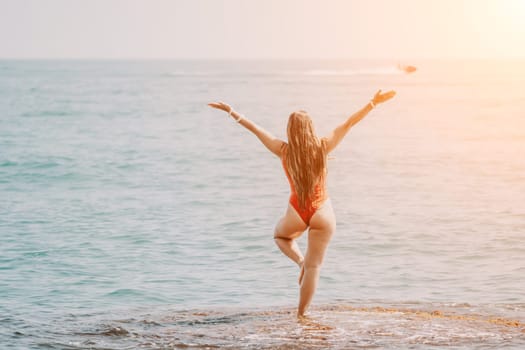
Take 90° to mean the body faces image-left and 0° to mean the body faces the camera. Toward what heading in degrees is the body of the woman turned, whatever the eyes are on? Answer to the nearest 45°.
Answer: approximately 180°

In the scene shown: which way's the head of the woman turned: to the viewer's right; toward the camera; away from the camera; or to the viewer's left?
away from the camera
